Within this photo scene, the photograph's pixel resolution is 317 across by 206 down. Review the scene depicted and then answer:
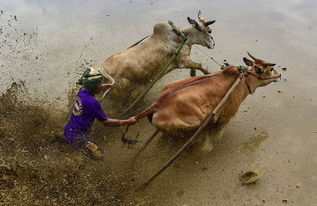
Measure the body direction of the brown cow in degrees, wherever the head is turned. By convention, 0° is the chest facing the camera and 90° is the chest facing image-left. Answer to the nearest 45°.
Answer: approximately 270°

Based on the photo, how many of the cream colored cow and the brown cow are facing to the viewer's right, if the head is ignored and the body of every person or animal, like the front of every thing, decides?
2

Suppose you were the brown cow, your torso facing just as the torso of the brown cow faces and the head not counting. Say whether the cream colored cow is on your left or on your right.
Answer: on your left

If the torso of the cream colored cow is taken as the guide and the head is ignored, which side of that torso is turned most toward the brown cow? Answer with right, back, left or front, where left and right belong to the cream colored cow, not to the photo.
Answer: right

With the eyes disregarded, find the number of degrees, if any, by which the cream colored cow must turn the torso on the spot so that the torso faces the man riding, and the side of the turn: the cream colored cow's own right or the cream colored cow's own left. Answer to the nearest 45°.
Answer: approximately 135° to the cream colored cow's own right

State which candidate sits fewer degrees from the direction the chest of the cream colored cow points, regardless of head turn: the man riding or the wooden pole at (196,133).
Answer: the wooden pole

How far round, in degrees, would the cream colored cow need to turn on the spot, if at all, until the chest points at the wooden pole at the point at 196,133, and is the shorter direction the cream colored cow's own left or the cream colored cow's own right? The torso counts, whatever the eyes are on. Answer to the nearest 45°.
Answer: approximately 90° to the cream colored cow's own right

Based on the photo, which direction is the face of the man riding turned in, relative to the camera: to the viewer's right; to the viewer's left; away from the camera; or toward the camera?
to the viewer's right

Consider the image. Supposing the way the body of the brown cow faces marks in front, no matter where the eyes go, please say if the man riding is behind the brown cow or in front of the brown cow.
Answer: behind

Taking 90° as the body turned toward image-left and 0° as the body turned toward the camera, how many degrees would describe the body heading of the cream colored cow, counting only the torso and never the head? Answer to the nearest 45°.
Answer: approximately 270°
